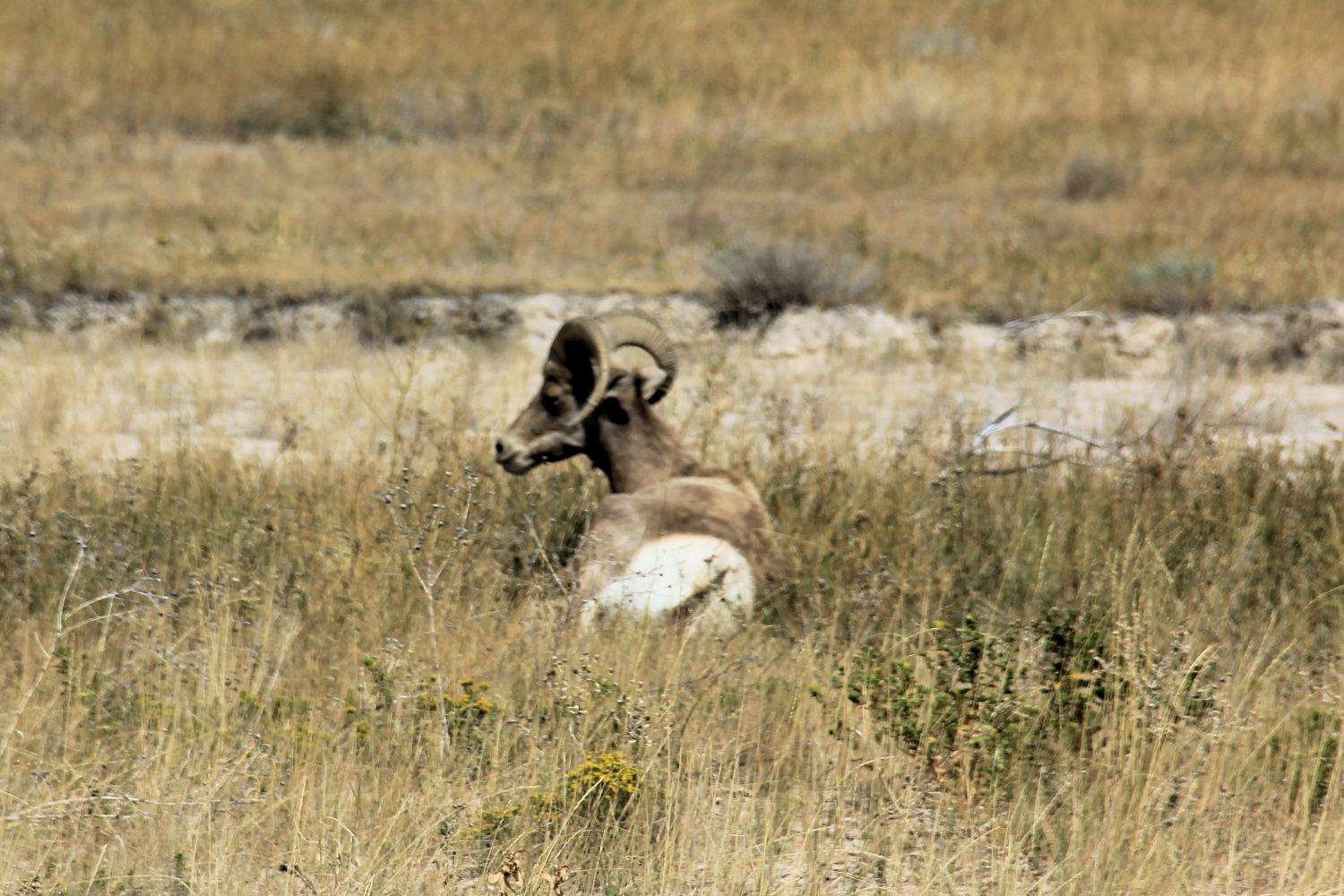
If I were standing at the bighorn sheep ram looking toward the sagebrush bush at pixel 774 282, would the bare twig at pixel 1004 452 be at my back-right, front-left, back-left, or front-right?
front-right

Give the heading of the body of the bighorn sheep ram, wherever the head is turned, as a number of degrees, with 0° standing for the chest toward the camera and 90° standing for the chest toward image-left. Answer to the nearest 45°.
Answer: approximately 135°

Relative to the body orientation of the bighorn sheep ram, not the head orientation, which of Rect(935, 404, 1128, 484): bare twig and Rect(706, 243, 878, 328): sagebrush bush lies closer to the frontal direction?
the sagebrush bush

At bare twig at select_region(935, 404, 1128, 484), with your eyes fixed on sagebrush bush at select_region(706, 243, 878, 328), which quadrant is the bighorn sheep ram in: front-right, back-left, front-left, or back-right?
back-left

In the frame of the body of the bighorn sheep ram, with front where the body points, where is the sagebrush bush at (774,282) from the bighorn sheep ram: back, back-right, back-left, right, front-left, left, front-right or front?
front-right

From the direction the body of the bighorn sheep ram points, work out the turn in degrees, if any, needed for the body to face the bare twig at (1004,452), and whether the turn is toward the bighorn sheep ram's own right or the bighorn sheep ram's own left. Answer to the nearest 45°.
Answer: approximately 90° to the bighorn sheep ram's own right
